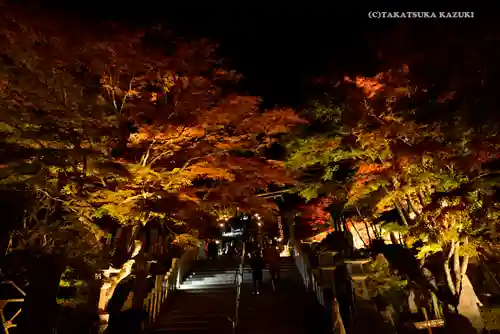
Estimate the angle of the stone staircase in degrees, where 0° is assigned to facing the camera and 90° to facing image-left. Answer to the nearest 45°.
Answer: approximately 0°

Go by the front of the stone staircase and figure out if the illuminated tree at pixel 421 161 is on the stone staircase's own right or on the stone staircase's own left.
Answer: on the stone staircase's own left

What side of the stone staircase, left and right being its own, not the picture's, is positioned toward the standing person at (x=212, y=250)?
back

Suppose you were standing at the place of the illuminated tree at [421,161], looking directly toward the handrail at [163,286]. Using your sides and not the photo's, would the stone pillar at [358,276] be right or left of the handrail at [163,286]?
left

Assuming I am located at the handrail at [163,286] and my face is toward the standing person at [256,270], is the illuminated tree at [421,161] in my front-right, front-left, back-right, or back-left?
front-right
